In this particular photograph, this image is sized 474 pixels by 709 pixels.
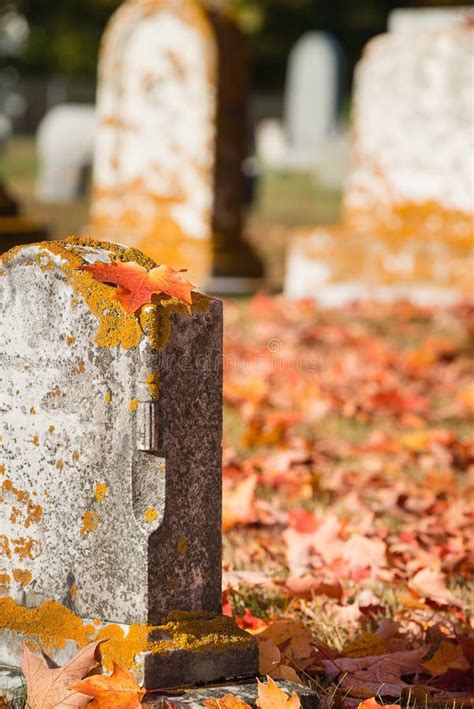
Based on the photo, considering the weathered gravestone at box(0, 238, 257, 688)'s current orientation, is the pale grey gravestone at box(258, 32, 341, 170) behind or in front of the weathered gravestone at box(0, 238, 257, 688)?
behind

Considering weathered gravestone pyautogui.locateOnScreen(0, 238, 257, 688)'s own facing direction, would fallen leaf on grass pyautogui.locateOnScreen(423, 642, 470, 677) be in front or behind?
behind

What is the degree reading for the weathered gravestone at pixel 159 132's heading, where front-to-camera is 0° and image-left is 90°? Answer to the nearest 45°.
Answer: approximately 0°

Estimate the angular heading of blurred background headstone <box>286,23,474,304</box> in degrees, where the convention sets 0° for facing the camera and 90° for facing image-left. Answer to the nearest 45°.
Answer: approximately 0°

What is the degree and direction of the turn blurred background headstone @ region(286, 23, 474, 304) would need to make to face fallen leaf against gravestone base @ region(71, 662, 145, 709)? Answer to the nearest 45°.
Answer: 0° — it already faces it

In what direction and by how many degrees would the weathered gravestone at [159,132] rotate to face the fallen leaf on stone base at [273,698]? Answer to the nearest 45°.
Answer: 0° — it already faces it

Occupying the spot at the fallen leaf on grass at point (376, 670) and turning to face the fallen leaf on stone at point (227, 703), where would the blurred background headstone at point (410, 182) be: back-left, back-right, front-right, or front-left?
back-right

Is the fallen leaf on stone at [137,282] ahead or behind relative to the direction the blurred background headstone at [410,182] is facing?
ahead

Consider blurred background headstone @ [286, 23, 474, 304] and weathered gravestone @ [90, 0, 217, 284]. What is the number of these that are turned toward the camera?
2

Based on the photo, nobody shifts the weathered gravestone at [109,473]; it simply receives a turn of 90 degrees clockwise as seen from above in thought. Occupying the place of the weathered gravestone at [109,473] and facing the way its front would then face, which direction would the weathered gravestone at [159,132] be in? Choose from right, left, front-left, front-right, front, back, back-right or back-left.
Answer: front-right

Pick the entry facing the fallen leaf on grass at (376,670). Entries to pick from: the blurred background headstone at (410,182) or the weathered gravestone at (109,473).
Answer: the blurred background headstone

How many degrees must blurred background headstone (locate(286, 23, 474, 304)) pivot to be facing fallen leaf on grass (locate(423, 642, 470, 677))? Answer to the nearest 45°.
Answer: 0° — it already faces it

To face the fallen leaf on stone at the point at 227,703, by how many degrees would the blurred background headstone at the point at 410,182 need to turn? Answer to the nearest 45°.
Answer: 0° — it already faces it

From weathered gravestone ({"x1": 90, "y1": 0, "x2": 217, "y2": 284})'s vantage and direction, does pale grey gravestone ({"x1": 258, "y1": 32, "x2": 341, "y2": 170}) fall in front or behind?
behind

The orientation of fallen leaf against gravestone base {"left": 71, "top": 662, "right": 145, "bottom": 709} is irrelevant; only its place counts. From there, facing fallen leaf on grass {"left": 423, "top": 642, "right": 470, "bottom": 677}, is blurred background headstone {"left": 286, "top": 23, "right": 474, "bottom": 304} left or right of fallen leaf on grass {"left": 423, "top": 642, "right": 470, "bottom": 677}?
left

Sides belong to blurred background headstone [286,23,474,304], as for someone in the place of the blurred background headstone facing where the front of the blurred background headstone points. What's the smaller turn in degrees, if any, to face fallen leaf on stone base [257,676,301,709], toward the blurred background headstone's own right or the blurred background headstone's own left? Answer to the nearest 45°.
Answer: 0° — it already faces it

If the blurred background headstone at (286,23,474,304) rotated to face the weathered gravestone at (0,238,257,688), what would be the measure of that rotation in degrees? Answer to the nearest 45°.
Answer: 0° — it already faces it
